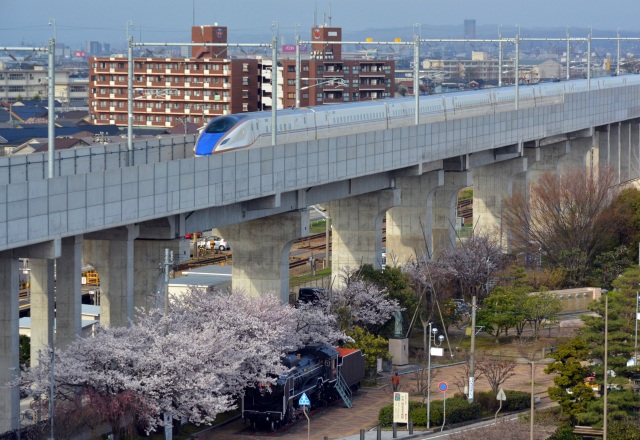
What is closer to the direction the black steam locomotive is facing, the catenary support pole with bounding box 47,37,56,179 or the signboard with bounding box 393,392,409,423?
the catenary support pole

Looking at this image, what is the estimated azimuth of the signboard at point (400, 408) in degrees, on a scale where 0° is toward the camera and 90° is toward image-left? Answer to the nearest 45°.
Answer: approximately 0°

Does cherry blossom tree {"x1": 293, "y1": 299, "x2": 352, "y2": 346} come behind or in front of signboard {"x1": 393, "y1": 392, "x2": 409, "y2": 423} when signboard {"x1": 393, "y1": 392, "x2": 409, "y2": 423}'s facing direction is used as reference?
behind

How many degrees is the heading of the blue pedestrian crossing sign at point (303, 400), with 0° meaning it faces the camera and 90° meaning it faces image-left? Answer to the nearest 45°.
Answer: approximately 0°

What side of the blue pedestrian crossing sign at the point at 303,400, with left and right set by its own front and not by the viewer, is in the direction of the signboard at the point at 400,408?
left

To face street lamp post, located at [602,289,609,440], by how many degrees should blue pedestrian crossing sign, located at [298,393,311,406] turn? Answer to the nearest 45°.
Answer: approximately 90° to its left

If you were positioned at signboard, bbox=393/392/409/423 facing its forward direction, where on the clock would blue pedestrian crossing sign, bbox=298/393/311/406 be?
The blue pedestrian crossing sign is roughly at 3 o'clock from the signboard.

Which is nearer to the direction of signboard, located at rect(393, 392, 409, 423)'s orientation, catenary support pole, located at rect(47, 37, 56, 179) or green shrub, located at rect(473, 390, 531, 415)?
the catenary support pole

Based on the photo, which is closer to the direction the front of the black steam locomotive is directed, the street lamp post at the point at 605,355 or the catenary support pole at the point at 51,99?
the catenary support pole

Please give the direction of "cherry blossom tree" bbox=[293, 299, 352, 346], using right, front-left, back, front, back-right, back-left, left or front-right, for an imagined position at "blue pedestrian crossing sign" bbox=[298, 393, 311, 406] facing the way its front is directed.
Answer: back

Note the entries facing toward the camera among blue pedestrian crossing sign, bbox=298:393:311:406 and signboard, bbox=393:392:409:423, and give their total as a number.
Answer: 2

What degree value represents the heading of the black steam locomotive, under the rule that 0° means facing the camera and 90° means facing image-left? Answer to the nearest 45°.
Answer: approximately 45°
